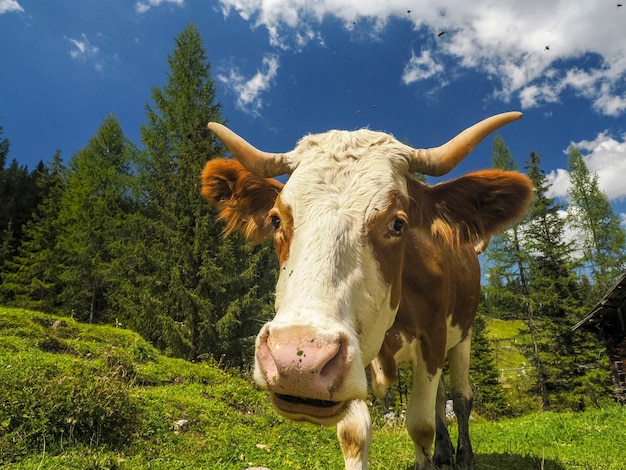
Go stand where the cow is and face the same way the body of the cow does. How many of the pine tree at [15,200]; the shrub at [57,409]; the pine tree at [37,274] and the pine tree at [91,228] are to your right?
4

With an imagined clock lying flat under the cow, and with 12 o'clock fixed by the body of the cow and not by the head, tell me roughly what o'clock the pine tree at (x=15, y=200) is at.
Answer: The pine tree is roughly at 3 o'clock from the cow.

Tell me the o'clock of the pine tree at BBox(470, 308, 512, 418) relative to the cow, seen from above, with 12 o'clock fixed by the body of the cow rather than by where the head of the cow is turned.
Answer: The pine tree is roughly at 5 o'clock from the cow.

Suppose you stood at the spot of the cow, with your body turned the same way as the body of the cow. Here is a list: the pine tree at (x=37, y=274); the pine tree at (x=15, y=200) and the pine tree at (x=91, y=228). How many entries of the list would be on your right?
3

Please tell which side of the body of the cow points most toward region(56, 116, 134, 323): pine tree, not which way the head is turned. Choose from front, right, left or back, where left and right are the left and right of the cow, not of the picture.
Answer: right

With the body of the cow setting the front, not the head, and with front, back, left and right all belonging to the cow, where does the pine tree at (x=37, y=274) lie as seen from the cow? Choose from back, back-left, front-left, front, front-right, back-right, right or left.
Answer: right

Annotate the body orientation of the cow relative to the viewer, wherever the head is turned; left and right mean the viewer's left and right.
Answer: facing the viewer and to the left of the viewer
